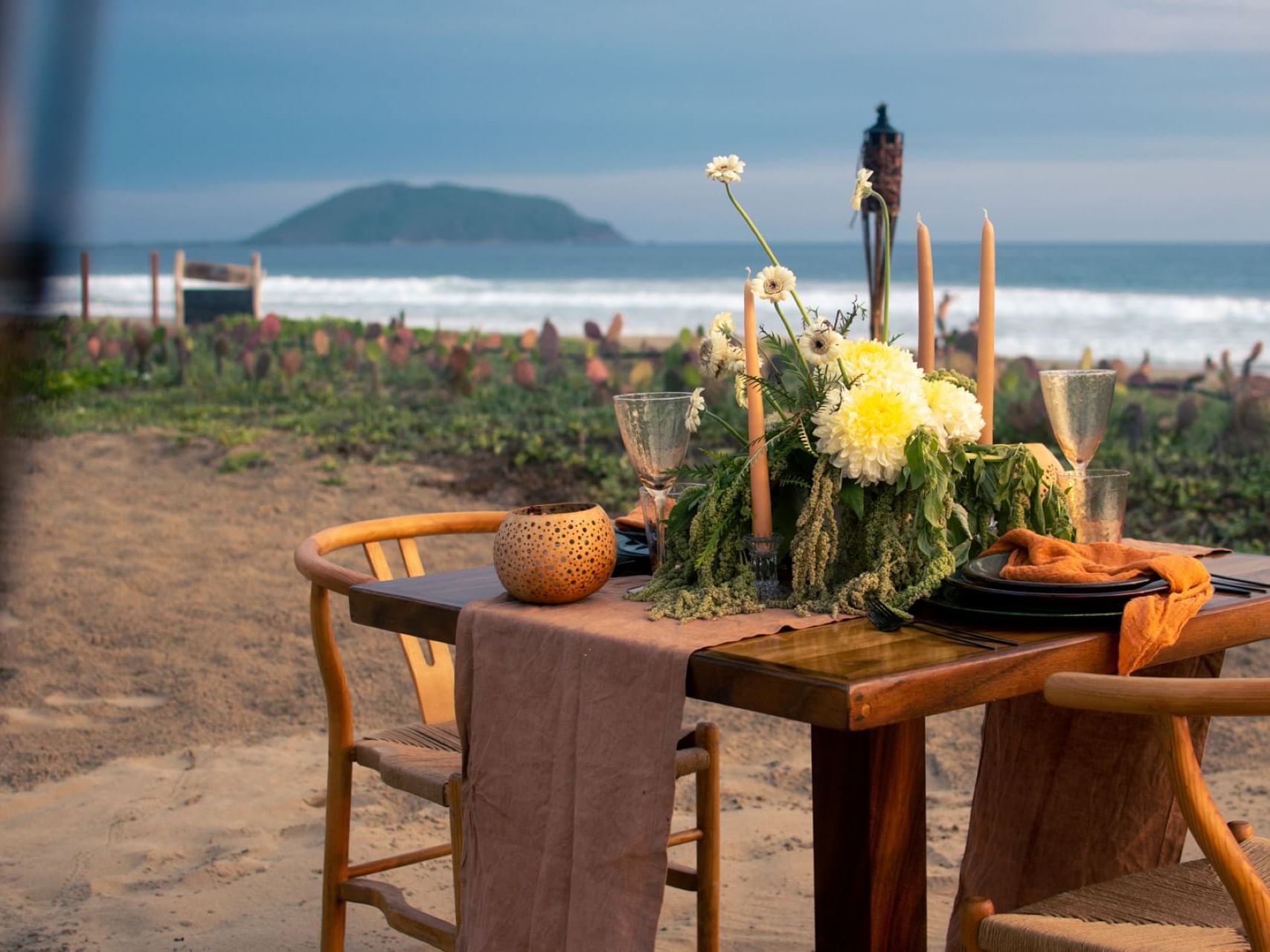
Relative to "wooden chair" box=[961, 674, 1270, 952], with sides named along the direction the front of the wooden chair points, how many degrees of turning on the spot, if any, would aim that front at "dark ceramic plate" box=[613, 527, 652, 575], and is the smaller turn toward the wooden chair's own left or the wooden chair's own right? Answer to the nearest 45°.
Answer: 0° — it already faces it

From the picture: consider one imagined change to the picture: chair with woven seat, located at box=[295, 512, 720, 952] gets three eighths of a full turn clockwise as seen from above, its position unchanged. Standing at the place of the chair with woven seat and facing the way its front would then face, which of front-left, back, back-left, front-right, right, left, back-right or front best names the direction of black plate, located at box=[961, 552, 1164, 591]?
back-left

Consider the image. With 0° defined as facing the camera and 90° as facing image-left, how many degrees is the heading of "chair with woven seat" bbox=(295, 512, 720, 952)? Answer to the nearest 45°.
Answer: approximately 315°

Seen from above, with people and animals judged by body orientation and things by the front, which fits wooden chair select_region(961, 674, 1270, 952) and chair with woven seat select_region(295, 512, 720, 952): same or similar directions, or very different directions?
very different directions

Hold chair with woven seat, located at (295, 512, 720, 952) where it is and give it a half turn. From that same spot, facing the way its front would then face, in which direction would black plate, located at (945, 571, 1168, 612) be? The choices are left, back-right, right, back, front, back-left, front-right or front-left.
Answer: back

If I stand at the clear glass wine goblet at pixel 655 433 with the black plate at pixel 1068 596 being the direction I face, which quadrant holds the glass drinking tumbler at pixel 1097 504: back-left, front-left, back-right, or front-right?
front-left

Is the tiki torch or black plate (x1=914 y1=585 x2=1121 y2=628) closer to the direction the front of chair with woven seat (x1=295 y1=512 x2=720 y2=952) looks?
the black plate

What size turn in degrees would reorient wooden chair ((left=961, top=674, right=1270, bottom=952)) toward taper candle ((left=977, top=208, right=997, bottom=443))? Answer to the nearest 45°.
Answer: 0° — it already faces it

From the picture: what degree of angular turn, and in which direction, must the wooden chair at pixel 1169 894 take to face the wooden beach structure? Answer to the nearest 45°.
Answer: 0° — it already faces it

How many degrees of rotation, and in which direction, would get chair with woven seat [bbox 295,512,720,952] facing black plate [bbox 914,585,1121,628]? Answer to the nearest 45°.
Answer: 0° — it already faces it

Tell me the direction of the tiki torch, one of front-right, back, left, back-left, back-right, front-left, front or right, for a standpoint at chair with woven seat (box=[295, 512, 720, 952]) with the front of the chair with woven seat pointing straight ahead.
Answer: left

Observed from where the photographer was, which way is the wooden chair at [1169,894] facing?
facing away from the viewer and to the left of the viewer

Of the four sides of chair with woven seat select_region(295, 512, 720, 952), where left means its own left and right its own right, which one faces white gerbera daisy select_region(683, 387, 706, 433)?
front
